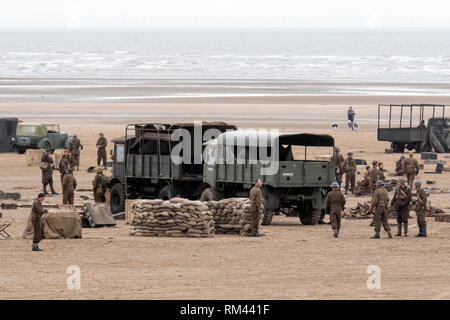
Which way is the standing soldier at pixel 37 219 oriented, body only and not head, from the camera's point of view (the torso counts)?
to the viewer's right

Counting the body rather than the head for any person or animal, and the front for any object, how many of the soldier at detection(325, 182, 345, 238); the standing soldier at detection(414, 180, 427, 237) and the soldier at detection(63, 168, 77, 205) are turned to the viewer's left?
1

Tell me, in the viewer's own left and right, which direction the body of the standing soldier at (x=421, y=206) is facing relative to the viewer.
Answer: facing to the left of the viewer

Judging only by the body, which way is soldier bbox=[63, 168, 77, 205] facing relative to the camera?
away from the camera

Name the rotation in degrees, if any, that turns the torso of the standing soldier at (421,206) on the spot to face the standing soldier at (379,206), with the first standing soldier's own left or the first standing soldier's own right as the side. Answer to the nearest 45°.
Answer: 0° — they already face them
